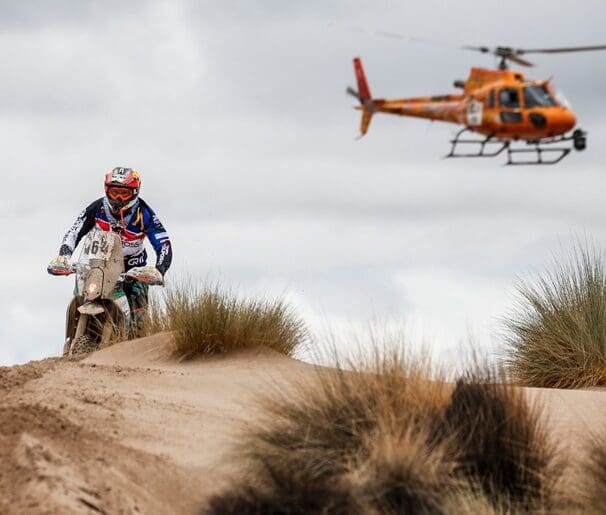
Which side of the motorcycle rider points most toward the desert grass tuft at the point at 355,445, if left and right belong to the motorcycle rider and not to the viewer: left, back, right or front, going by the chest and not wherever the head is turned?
front

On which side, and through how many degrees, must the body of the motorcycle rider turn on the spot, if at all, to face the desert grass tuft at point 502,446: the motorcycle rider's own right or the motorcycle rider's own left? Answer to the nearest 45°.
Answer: approximately 45° to the motorcycle rider's own left

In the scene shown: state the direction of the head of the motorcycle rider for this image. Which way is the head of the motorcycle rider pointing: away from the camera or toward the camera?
toward the camera

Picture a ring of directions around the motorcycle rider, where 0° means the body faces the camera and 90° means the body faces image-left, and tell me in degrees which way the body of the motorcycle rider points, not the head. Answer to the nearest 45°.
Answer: approximately 0°
